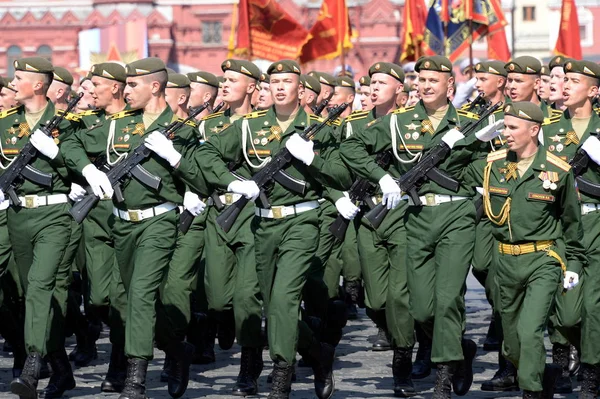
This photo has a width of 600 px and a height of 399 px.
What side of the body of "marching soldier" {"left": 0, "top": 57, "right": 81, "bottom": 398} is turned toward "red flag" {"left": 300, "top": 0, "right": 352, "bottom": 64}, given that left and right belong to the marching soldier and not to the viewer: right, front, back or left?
back

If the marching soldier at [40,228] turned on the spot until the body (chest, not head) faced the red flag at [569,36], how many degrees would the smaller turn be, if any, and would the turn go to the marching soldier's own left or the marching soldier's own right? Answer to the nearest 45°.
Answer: approximately 180°

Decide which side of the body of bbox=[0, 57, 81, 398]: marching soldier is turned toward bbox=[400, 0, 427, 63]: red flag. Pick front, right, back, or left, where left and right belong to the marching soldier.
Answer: back

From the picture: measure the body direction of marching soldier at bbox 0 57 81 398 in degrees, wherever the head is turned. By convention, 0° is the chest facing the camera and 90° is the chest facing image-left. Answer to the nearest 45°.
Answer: approximately 45°

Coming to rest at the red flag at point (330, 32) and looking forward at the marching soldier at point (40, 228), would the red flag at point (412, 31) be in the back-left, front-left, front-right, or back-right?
back-left
